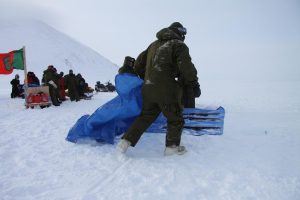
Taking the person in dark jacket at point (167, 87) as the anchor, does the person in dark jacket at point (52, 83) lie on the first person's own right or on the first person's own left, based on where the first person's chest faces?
on the first person's own left

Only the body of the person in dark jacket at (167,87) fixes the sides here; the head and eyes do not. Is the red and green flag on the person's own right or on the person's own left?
on the person's own left
